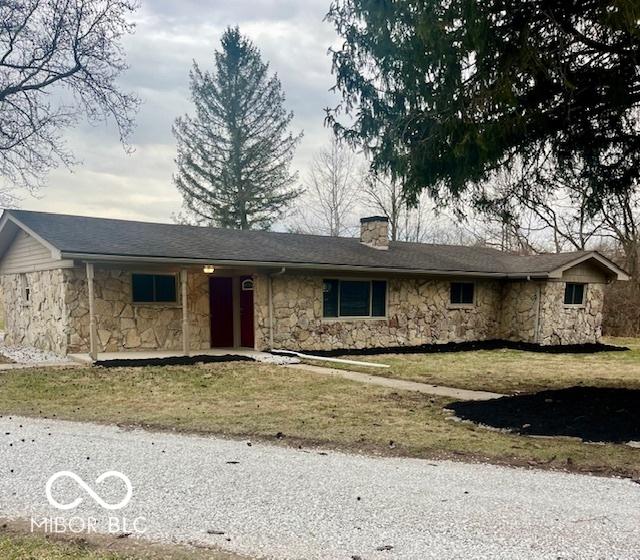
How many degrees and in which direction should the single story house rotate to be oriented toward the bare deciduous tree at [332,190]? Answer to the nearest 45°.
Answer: approximately 135° to its left

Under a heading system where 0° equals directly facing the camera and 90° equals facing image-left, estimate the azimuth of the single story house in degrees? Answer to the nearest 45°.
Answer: approximately 315°

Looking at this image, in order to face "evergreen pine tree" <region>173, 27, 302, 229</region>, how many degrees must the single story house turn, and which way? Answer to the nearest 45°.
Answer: approximately 135° to its left
